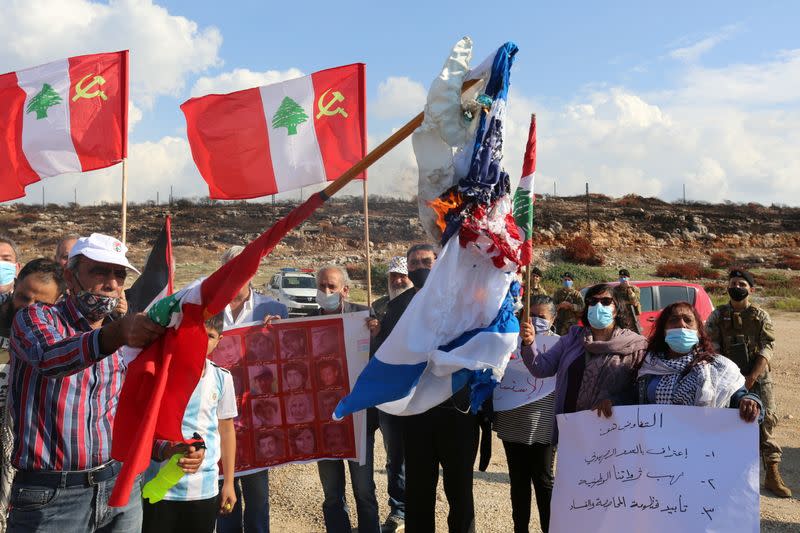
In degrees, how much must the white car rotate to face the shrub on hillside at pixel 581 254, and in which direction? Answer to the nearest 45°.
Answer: approximately 90° to its left

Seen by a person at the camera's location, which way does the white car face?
facing the viewer and to the right of the viewer

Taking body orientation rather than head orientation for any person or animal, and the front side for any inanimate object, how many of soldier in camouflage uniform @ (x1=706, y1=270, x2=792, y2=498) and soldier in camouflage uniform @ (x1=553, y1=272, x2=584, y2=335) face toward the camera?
2

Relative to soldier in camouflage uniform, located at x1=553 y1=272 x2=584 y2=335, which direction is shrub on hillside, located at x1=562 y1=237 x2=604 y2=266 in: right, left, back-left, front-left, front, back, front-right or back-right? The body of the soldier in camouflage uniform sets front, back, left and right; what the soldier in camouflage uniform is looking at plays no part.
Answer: back

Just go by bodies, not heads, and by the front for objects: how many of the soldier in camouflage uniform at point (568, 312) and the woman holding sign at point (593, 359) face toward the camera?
2

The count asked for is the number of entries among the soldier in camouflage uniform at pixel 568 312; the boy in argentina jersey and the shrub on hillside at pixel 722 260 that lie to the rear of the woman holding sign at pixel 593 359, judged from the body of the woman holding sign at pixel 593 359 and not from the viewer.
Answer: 2

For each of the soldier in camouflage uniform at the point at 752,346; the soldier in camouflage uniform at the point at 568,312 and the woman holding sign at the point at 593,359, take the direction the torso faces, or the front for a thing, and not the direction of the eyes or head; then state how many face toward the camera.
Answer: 3

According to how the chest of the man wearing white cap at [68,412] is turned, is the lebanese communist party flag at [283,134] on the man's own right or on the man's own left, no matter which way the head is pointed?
on the man's own left

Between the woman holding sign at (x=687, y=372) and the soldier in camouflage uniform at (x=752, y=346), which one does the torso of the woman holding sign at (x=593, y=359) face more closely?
the woman holding sign

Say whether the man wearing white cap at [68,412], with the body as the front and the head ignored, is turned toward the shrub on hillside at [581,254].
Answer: no

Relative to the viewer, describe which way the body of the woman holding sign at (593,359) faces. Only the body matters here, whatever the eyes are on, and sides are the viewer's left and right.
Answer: facing the viewer

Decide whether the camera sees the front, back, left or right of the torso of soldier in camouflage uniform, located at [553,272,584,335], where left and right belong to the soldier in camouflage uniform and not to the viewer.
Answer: front

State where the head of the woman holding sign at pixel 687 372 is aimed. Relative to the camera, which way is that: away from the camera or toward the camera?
toward the camera

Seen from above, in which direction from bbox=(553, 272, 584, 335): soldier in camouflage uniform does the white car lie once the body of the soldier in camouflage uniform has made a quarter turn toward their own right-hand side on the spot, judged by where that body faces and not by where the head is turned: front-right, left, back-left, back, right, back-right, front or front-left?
front-right

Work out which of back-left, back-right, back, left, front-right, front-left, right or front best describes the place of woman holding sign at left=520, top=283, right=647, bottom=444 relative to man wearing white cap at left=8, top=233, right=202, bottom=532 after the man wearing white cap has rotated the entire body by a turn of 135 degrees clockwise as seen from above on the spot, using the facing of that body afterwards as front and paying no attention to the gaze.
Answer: back

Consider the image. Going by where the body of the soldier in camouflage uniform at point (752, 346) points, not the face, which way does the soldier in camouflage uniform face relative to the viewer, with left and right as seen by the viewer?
facing the viewer

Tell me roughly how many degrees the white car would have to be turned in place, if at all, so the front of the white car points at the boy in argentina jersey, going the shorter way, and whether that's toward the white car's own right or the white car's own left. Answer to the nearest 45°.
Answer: approximately 45° to the white car's own right
